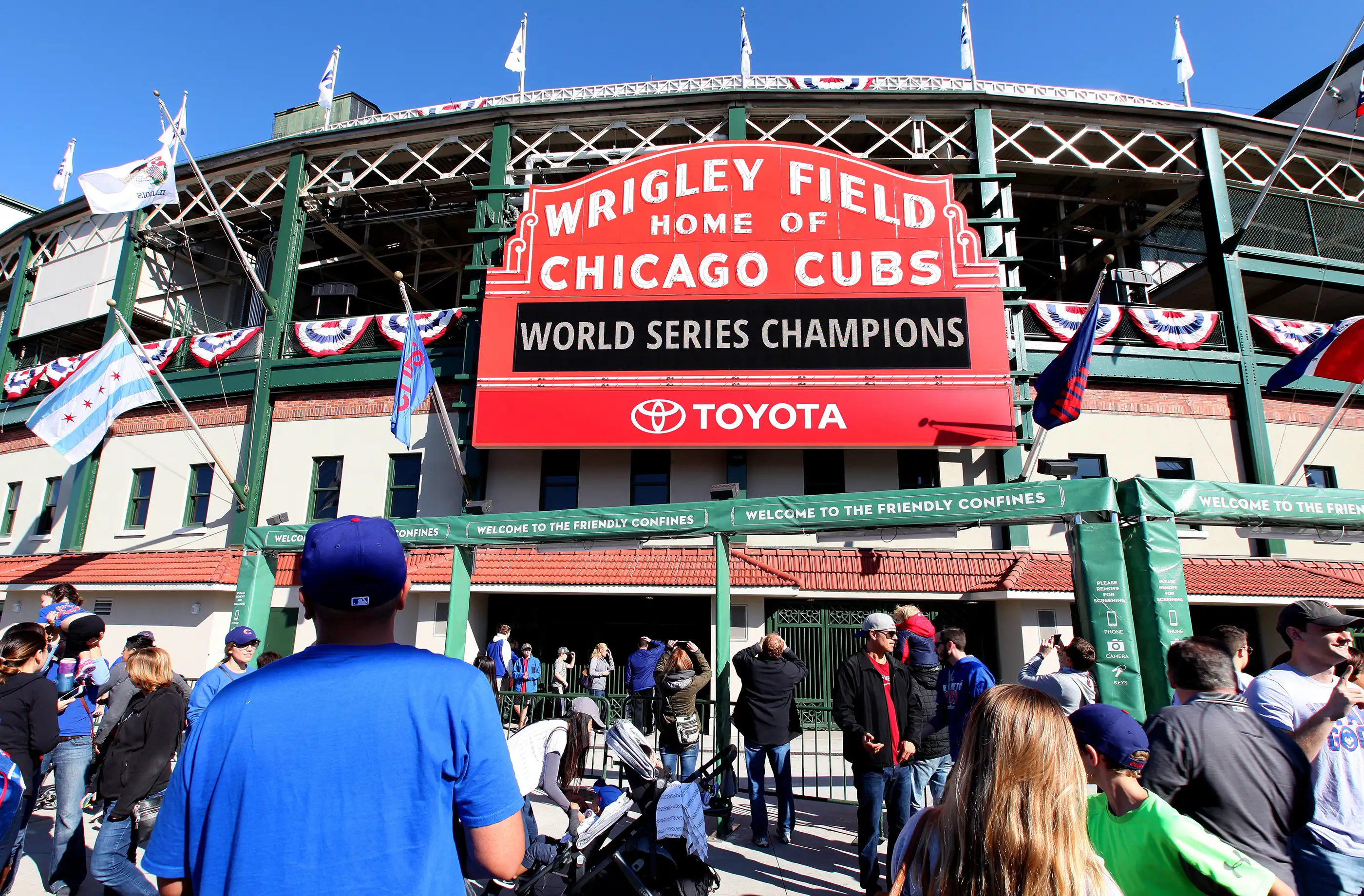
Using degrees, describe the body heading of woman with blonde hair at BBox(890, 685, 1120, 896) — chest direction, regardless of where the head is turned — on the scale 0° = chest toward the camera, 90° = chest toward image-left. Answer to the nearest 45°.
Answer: approximately 180°

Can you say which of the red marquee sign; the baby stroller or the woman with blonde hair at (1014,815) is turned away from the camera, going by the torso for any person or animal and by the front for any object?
the woman with blonde hair

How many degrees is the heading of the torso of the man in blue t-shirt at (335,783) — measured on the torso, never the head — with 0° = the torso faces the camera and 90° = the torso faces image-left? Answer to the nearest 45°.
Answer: approximately 180°

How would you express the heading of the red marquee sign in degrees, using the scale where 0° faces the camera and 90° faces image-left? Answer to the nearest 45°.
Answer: approximately 0°

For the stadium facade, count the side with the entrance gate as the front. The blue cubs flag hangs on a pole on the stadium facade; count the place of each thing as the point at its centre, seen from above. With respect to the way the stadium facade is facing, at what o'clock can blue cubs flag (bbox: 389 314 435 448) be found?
The blue cubs flag is roughly at 2 o'clock from the stadium facade.

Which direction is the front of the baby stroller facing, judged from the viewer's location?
facing to the left of the viewer

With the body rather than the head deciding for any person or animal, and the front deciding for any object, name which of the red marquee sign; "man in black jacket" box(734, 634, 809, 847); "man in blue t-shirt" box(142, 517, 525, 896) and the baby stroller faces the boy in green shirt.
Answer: the red marquee sign

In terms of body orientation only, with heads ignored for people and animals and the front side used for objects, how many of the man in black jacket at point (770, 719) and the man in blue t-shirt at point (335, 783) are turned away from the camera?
2

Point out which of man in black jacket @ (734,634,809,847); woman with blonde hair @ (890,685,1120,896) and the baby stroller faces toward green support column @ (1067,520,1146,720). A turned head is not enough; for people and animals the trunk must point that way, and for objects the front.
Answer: the woman with blonde hair

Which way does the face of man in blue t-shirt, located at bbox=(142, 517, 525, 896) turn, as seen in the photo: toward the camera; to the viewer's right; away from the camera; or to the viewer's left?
away from the camera

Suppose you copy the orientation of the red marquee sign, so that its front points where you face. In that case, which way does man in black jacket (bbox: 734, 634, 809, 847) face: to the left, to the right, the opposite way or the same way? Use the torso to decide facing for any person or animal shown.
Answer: the opposite way

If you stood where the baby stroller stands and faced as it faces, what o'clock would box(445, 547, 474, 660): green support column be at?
The green support column is roughly at 2 o'clock from the baby stroller.
